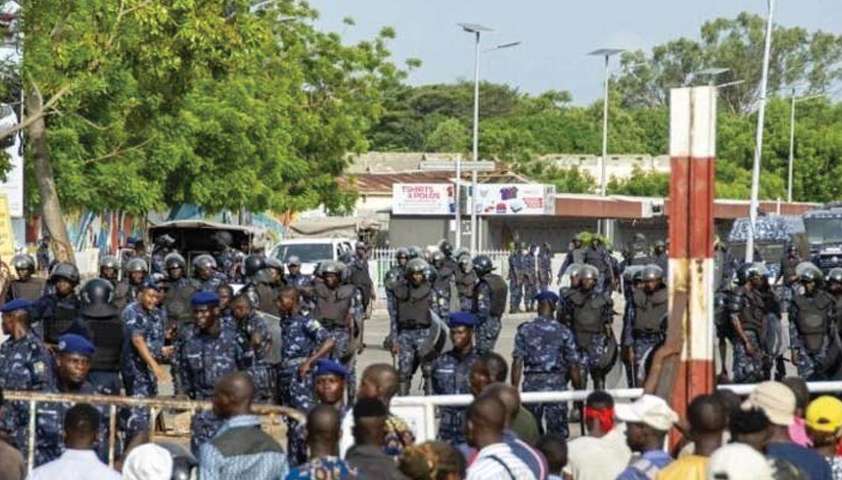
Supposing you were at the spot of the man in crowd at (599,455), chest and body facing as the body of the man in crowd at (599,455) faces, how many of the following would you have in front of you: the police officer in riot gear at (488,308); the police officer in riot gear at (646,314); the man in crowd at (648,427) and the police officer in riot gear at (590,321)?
3

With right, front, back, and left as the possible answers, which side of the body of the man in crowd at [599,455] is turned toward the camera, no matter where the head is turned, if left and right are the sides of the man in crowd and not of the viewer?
back

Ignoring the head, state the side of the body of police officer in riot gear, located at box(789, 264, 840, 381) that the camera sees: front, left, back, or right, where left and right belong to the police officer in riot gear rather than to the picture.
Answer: front

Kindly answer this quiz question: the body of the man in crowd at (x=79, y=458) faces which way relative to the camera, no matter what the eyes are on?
away from the camera

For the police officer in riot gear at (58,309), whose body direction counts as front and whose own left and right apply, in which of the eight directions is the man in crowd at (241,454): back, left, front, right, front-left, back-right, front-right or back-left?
front

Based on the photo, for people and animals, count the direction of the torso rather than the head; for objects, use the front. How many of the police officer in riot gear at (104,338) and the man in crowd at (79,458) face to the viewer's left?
0

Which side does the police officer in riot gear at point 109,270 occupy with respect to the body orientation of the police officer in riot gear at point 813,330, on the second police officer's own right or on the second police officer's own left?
on the second police officer's own right

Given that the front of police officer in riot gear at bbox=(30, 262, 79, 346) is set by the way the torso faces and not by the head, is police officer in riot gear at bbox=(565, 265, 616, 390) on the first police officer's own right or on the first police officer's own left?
on the first police officer's own left

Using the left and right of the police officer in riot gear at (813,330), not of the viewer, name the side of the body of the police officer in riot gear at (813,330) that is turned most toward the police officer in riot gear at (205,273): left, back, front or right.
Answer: right

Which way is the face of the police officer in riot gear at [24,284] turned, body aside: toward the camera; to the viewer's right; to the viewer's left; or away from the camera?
toward the camera

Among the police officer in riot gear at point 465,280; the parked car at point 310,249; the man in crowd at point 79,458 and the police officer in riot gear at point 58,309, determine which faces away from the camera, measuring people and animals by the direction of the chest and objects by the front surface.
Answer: the man in crowd

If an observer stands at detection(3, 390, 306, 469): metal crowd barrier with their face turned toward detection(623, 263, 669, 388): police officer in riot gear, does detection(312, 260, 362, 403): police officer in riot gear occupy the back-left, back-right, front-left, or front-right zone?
front-left
